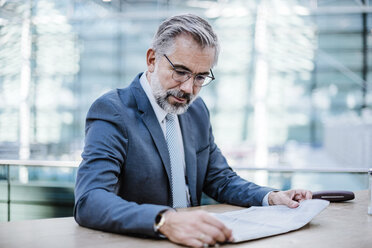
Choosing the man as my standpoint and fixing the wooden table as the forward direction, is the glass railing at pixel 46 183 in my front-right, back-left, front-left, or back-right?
back-right

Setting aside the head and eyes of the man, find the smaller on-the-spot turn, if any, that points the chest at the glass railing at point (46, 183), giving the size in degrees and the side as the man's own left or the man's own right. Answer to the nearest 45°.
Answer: approximately 180°

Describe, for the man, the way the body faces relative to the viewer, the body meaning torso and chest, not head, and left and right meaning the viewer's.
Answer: facing the viewer and to the right of the viewer
